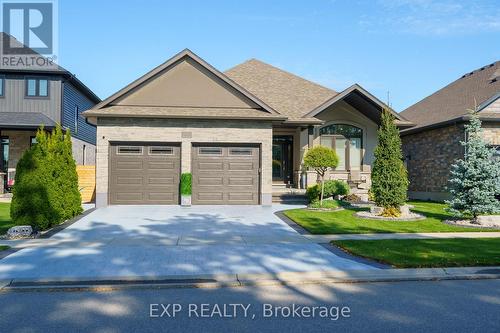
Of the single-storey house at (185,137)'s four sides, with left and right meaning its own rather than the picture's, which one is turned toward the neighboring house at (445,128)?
left

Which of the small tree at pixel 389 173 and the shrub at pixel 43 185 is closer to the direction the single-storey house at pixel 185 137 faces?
the shrub

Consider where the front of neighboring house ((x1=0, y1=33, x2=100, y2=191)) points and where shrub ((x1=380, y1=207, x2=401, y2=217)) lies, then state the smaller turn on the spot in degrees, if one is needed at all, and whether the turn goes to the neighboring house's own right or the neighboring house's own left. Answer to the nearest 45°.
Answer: approximately 45° to the neighboring house's own left

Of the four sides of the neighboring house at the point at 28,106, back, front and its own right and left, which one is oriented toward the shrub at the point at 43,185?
front

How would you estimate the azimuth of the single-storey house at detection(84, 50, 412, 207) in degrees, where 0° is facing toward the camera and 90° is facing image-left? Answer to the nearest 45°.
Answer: approximately 0°

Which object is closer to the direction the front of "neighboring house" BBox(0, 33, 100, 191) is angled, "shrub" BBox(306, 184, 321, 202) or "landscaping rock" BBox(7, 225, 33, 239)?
the landscaping rock

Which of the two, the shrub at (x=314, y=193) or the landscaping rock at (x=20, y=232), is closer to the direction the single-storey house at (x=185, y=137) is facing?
the landscaping rock

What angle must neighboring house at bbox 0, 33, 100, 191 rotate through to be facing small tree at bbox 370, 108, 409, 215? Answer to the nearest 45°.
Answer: approximately 45° to its left

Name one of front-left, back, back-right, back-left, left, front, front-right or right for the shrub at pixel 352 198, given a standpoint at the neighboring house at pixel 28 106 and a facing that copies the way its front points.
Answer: front-left

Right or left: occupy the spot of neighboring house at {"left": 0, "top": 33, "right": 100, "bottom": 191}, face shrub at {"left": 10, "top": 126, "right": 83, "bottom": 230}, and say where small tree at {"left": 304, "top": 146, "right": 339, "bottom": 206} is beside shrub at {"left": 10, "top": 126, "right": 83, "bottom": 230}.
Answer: left

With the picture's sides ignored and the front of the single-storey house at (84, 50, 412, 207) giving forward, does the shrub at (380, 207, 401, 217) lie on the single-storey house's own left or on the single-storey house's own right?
on the single-storey house's own left

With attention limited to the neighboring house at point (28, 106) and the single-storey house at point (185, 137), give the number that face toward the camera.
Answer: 2

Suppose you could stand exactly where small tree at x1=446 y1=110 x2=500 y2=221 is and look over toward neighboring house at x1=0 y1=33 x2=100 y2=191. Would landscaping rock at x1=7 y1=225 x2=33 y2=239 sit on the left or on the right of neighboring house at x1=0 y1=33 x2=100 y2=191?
left

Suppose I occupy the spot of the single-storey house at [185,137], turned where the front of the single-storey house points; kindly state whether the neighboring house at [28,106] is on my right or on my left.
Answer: on my right
